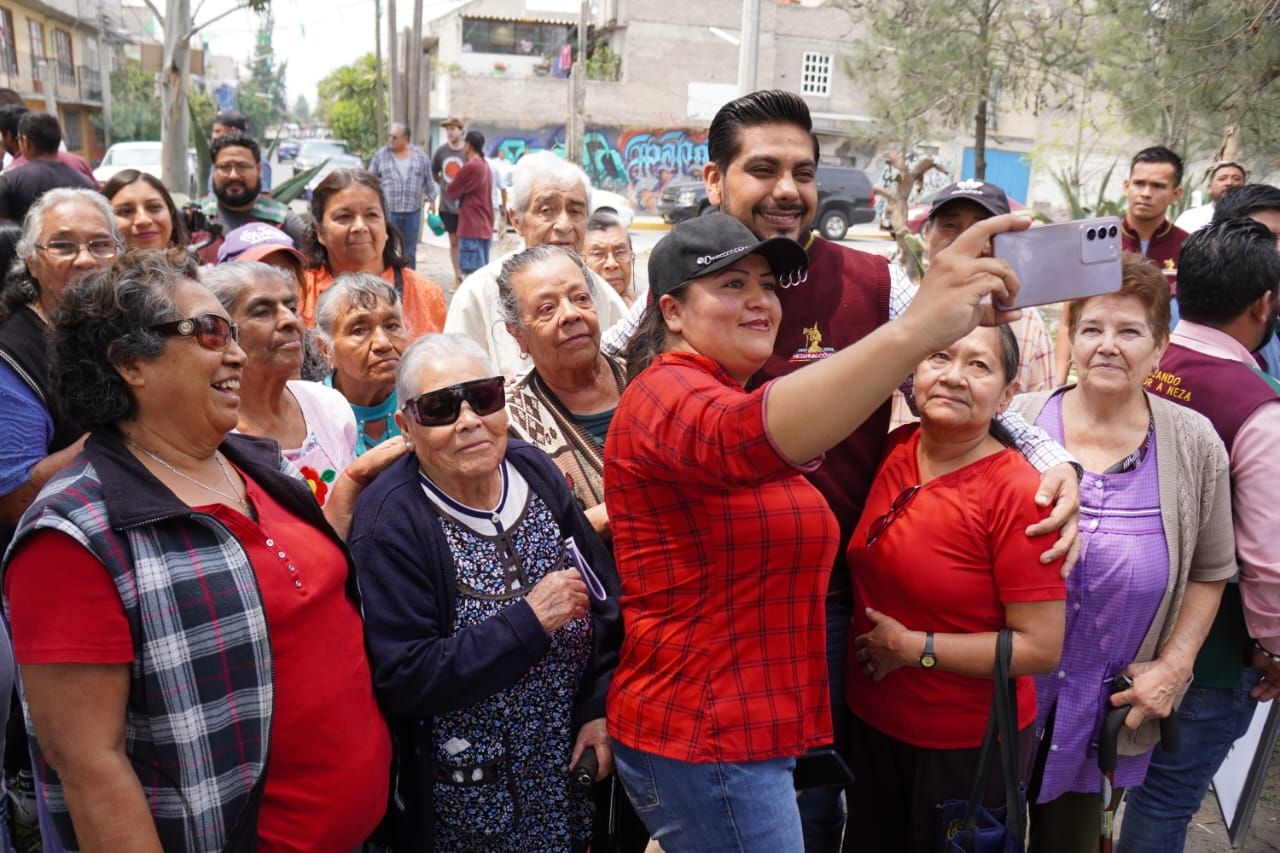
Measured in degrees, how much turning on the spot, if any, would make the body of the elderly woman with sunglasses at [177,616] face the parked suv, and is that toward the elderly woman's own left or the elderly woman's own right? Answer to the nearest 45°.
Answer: approximately 90° to the elderly woman's own left

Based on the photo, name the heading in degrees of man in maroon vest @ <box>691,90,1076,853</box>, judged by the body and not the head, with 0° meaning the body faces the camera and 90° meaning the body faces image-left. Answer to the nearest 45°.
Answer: approximately 0°

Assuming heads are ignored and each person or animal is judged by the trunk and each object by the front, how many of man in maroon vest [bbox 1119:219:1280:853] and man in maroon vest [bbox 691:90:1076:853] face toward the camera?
1

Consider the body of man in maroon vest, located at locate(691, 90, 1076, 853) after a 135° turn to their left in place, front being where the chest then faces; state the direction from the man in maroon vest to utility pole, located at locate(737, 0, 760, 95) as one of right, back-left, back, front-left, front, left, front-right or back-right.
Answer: front-left

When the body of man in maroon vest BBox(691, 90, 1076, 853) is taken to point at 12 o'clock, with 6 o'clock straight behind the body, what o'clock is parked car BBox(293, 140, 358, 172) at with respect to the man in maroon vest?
The parked car is roughly at 5 o'clock from the man in maroon vest.

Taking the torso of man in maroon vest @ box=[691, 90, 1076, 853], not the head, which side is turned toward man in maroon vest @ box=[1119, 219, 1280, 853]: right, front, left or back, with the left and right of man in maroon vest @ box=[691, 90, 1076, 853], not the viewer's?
left
